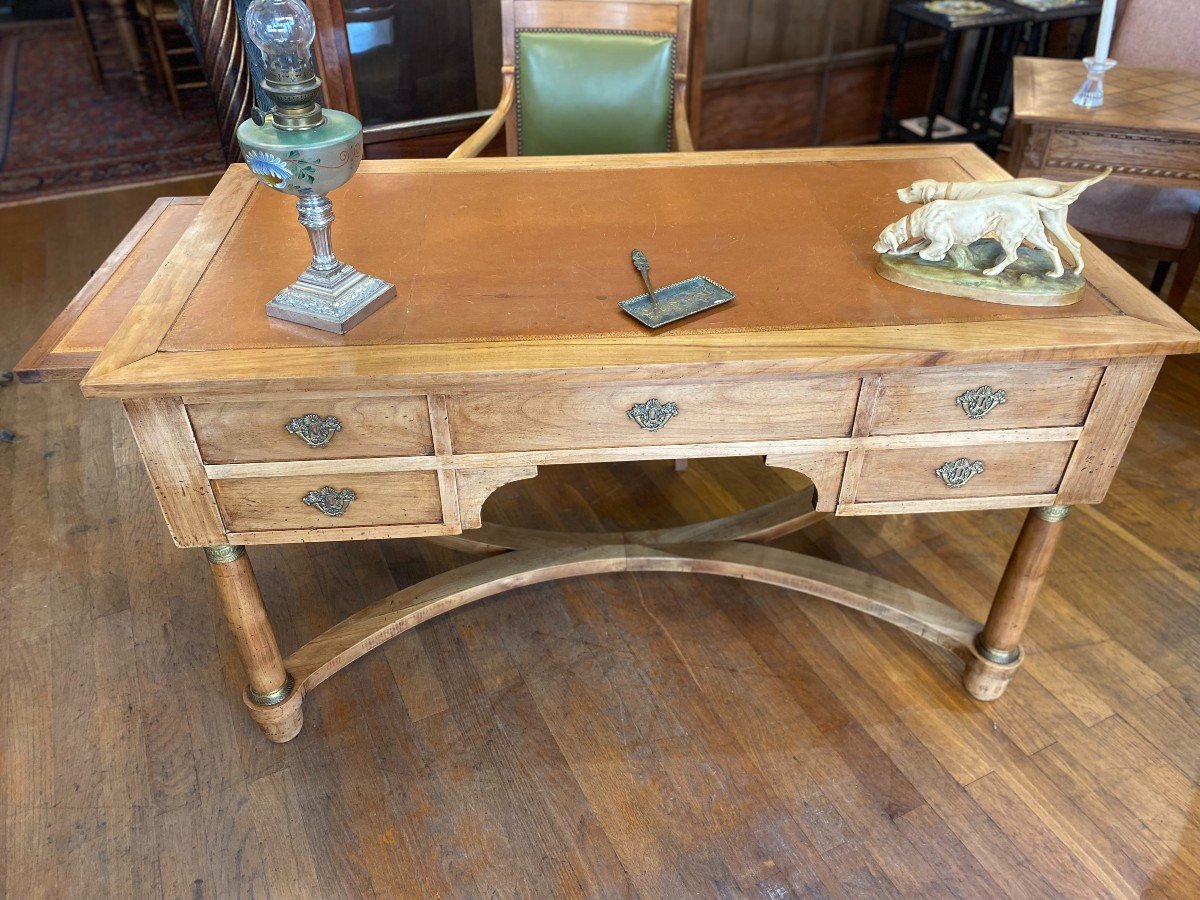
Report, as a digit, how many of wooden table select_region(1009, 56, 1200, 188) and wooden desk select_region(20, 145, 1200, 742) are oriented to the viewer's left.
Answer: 0

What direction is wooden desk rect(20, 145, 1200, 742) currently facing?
toward the camera

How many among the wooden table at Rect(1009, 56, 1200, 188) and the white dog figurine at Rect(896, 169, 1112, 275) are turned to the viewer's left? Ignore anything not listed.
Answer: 1

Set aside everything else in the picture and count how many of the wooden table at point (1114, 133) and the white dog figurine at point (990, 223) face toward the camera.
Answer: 1

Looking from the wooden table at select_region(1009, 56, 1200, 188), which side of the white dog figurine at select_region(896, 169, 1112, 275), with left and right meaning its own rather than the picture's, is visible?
right

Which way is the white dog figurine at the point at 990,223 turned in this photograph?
to the viewer's left

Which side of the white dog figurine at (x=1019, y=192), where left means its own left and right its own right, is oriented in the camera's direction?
left

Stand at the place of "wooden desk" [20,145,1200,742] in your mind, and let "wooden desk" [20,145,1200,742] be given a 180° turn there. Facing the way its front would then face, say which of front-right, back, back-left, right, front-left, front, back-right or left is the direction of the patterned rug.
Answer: front-left

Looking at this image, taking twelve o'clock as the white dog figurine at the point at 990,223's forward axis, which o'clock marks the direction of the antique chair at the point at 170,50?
The antique chair is roughly at 1 o'clock from the white dog figurine.

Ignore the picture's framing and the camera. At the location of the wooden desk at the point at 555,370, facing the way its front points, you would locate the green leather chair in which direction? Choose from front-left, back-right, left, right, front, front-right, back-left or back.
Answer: back
